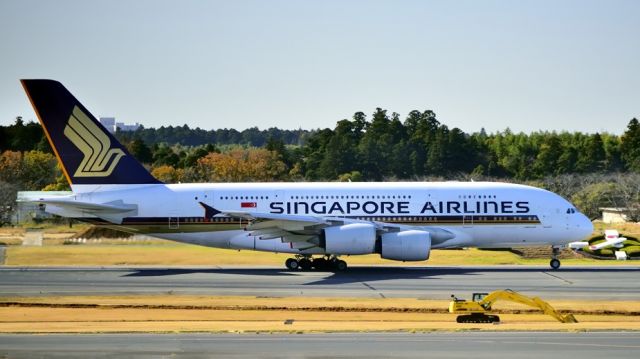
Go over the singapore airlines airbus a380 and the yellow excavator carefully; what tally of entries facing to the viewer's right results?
2

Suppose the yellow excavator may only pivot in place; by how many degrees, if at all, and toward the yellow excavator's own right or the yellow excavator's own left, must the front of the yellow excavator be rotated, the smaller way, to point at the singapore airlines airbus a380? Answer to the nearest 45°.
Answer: approximately 135° to the yellow excavator's own left

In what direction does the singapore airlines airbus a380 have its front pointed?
to the viewer's right

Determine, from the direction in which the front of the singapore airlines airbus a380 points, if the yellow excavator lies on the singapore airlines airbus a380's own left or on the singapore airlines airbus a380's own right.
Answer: on the singapore airlines airbus a380's own right

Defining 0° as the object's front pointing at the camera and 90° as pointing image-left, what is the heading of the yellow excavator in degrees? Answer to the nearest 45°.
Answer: approximately 270°
